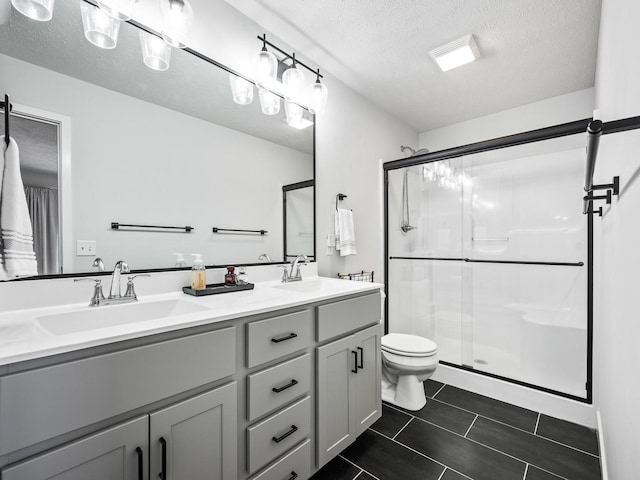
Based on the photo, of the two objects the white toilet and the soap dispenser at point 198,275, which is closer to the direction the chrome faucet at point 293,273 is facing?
the white toilet

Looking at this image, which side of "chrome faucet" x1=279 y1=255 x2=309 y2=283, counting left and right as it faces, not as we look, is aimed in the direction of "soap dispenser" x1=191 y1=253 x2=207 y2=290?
right

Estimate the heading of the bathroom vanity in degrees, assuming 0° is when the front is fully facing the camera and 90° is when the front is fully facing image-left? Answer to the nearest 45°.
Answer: approximately 315°

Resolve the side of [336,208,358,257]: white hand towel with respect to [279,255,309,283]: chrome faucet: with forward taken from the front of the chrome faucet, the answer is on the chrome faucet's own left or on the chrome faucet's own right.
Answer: on the chrome faucet's own left

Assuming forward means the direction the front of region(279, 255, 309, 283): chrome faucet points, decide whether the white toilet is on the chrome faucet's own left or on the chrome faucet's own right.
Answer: on the chrome faucet's own left

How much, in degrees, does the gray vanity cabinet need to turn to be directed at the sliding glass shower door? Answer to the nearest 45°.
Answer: approximately 90° to its left

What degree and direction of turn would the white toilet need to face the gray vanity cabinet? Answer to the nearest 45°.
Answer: approximately 90° to its right
